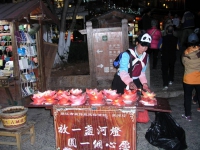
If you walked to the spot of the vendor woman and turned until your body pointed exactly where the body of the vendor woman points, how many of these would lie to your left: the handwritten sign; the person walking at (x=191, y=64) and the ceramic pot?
1

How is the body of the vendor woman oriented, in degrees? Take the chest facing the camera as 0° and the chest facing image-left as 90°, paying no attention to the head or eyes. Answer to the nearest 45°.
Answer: approximately 315°

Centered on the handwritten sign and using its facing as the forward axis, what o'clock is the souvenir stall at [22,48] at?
The souvenir stall is roughly at 5 o'clock from the handwritten sign.

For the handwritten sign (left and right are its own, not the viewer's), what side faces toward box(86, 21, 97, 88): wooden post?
back

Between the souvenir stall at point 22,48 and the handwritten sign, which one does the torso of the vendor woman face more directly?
the handwritten sign

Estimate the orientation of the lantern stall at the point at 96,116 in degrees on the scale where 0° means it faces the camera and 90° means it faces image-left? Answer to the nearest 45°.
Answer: approximately 0°

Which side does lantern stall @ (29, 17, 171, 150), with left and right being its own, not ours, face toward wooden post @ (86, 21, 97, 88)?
back
